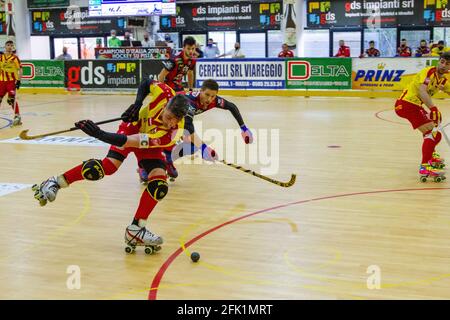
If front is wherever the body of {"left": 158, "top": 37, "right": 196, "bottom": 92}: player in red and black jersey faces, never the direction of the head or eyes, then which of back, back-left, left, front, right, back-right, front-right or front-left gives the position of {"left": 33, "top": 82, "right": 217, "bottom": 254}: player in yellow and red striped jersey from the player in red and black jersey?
front-right

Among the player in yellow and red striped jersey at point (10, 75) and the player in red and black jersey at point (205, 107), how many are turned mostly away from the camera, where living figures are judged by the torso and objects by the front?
0

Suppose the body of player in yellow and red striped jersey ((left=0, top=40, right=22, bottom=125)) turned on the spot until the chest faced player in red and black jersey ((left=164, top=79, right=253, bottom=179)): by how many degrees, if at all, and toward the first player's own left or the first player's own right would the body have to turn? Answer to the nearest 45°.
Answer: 0° — they already face them

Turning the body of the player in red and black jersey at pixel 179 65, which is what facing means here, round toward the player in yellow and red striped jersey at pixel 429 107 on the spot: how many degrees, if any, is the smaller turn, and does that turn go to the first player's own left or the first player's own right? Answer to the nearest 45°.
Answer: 0° — they already face them

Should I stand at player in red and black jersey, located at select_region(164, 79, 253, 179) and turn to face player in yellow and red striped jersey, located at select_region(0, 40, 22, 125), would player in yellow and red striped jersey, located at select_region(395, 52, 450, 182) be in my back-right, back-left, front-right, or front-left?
back-right

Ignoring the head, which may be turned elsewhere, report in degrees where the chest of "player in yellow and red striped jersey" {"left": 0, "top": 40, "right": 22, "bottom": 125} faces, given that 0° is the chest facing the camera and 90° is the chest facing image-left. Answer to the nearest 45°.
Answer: approximately 0°

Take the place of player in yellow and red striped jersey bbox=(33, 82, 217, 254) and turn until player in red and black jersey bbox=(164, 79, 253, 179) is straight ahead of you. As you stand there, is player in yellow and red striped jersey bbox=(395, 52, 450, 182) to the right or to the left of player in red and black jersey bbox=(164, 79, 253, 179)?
right

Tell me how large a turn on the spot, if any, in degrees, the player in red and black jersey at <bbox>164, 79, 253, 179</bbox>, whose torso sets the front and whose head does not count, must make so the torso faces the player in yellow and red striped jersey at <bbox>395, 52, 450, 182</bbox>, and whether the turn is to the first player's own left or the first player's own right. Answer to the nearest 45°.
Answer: approximately 45° to the first player's own left

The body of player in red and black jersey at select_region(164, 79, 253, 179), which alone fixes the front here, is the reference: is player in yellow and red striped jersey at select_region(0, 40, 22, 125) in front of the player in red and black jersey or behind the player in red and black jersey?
behind
